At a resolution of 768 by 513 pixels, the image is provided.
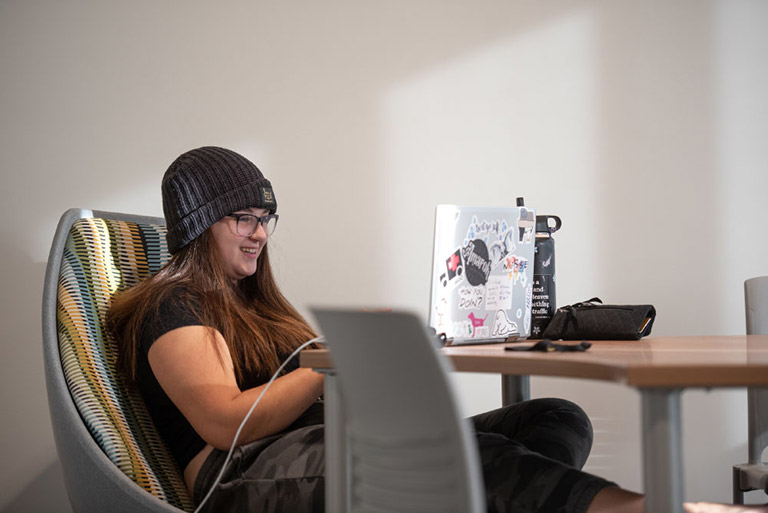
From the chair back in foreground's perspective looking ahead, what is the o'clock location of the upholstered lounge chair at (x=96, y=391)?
The upholstered lounge chair is roughly at 9 o'clock from the chair back in foreground.

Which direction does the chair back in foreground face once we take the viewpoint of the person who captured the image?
facing away from the viewer and to the right of the viewer

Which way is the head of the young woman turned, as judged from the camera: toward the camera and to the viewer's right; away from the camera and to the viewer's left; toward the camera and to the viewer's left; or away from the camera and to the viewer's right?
toward the camera and to the viewer's right

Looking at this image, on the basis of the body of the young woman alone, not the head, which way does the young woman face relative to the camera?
to the viewer's right

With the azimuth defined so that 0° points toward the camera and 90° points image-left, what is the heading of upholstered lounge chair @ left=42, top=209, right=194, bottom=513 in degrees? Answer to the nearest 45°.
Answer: approximately 315°

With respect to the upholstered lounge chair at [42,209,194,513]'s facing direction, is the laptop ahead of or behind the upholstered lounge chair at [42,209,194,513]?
ahead

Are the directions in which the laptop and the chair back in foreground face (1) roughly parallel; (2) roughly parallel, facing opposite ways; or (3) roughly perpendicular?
roughly perpendicular

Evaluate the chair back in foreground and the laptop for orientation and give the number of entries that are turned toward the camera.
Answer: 0
